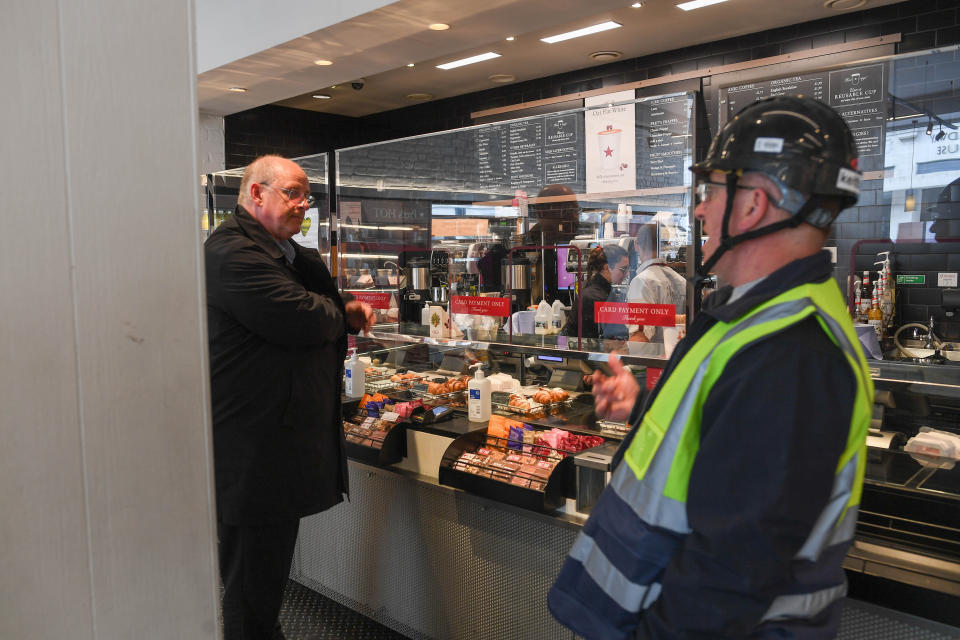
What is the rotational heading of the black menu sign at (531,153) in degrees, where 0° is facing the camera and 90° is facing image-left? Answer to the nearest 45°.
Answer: approximately 45°

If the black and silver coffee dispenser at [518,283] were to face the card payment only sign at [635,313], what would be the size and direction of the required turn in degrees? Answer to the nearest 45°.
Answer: approximately 90° to its left

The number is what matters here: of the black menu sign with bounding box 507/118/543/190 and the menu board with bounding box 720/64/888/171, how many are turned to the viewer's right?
0

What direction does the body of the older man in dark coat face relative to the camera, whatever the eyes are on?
to the viewer's right

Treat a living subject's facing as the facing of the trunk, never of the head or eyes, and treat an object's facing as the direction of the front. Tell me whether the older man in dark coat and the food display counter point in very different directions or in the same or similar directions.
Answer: very different directions
